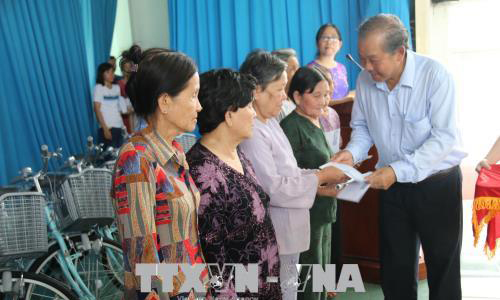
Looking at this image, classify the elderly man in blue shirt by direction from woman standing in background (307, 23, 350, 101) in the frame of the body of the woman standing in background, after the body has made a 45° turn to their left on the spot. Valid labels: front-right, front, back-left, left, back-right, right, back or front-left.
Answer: front-right

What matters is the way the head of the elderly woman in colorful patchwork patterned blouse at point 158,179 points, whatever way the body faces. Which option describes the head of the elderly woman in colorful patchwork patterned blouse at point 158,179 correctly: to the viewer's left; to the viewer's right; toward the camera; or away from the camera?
to the viewer's right

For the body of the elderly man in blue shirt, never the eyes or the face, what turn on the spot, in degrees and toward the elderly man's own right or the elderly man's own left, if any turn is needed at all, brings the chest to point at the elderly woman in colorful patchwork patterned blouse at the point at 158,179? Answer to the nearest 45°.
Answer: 0° — they already face them

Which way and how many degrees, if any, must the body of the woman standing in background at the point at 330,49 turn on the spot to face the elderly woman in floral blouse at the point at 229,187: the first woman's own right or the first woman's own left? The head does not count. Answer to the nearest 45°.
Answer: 0° — they already face them

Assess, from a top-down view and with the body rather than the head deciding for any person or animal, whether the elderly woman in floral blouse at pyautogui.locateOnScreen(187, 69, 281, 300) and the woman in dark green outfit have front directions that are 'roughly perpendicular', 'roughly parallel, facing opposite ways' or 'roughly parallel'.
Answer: roughly parallel

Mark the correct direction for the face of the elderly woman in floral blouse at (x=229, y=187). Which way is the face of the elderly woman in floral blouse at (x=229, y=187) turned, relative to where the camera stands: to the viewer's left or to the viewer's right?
to the viewer's right

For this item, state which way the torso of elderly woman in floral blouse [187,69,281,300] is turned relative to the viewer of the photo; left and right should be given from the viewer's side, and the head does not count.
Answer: facing the viewer and to the right of the viewer

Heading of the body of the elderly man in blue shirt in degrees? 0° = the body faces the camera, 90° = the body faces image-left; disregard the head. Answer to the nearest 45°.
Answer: approximately 45°

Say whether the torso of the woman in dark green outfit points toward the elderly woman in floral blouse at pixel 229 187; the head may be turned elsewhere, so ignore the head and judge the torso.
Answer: no

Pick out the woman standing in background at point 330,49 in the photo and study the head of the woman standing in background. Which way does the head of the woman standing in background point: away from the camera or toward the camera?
toward the camera

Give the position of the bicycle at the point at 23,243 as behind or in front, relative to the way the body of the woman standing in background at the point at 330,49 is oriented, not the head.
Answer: in front

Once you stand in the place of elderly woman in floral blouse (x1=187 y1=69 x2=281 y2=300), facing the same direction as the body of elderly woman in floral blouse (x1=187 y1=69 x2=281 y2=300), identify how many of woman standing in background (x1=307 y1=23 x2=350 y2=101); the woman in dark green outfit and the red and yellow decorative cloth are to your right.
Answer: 0

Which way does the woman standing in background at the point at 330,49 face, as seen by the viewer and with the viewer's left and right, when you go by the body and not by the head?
facing the viewer
